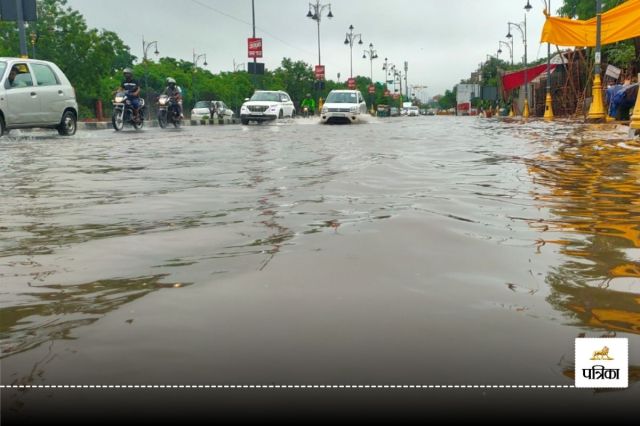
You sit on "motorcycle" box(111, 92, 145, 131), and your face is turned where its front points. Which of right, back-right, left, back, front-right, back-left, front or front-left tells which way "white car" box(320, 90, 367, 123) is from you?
back

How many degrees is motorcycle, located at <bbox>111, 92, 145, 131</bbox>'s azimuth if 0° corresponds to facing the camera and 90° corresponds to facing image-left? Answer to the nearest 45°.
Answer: approximately 45°

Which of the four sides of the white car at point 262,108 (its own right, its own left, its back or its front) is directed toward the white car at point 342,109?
left

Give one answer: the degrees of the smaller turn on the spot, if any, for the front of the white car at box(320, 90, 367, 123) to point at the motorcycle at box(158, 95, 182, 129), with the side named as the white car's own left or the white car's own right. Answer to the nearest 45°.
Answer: approximately 45° to the white car's own right

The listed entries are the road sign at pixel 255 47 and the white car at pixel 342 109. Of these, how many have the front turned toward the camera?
2

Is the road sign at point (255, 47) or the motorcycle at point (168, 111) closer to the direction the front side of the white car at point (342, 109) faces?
the motorcycle

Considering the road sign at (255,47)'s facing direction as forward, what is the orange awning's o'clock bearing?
The orange awning is roughly at 11 o'clock from the road sign.
